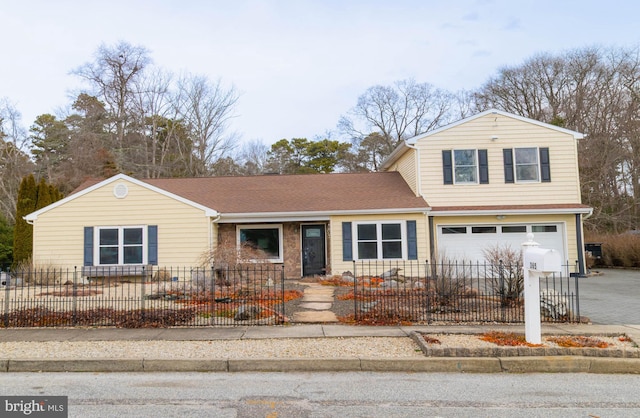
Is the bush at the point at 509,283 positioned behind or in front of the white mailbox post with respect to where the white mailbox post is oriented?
behind

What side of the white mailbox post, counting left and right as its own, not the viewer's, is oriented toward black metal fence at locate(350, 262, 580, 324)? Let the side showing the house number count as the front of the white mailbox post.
back

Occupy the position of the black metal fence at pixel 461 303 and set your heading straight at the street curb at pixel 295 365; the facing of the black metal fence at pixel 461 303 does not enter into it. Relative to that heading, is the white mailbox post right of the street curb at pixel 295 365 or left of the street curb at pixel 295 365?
left

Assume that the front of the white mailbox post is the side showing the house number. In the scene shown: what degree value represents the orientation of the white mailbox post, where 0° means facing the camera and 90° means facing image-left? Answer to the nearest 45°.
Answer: approximately 315°

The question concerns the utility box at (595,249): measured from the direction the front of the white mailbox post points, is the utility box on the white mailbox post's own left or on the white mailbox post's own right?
on the white mailbox post's own left

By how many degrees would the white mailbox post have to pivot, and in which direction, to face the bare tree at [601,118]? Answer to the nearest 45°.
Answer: approximately 135° to its left

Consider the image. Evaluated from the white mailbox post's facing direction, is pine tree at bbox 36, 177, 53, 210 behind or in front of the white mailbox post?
behind
